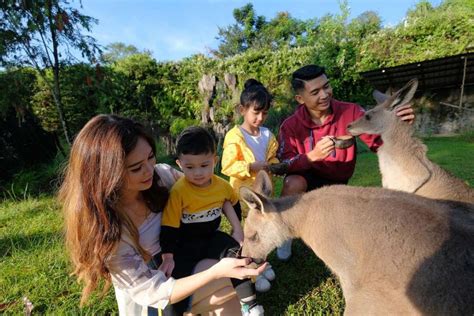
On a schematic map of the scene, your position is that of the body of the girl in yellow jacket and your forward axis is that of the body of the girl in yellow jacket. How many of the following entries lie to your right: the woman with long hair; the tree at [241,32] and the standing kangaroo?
1

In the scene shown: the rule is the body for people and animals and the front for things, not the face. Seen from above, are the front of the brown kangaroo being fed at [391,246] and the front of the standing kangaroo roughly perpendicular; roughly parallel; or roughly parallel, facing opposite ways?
roughly parallel

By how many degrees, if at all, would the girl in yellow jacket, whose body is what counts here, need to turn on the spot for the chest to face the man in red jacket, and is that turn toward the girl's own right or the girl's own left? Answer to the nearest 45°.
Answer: approximately 45° to the girl's own left

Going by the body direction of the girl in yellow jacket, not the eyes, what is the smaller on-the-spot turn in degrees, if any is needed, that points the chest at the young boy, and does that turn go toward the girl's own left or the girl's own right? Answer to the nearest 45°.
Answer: approximately 90° to the girl's own right

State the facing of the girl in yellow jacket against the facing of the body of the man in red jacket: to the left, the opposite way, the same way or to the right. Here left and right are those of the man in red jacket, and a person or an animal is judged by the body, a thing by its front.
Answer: the same way

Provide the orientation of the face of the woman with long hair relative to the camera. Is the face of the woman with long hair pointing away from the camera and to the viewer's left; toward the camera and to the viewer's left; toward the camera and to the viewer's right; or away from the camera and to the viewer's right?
toward the camera and to the viewer's right

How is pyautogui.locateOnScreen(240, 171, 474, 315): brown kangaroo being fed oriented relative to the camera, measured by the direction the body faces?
to the viewer's left

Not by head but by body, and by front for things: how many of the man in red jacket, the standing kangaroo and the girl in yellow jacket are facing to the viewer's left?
1

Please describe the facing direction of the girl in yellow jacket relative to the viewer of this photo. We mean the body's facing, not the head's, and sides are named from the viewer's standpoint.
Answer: facing the viewer and to the right of the viewer

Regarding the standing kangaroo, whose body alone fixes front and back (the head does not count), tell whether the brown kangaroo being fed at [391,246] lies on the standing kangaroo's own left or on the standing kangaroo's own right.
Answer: on the standing kangaroo's own left

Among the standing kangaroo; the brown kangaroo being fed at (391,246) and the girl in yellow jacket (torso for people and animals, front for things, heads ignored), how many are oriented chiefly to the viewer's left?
2

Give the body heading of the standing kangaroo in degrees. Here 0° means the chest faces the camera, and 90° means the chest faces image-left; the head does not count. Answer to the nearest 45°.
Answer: approximately 90°

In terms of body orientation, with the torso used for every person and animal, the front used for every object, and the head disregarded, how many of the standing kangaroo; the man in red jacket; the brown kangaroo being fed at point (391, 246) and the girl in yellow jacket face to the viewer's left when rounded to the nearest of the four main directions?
2
